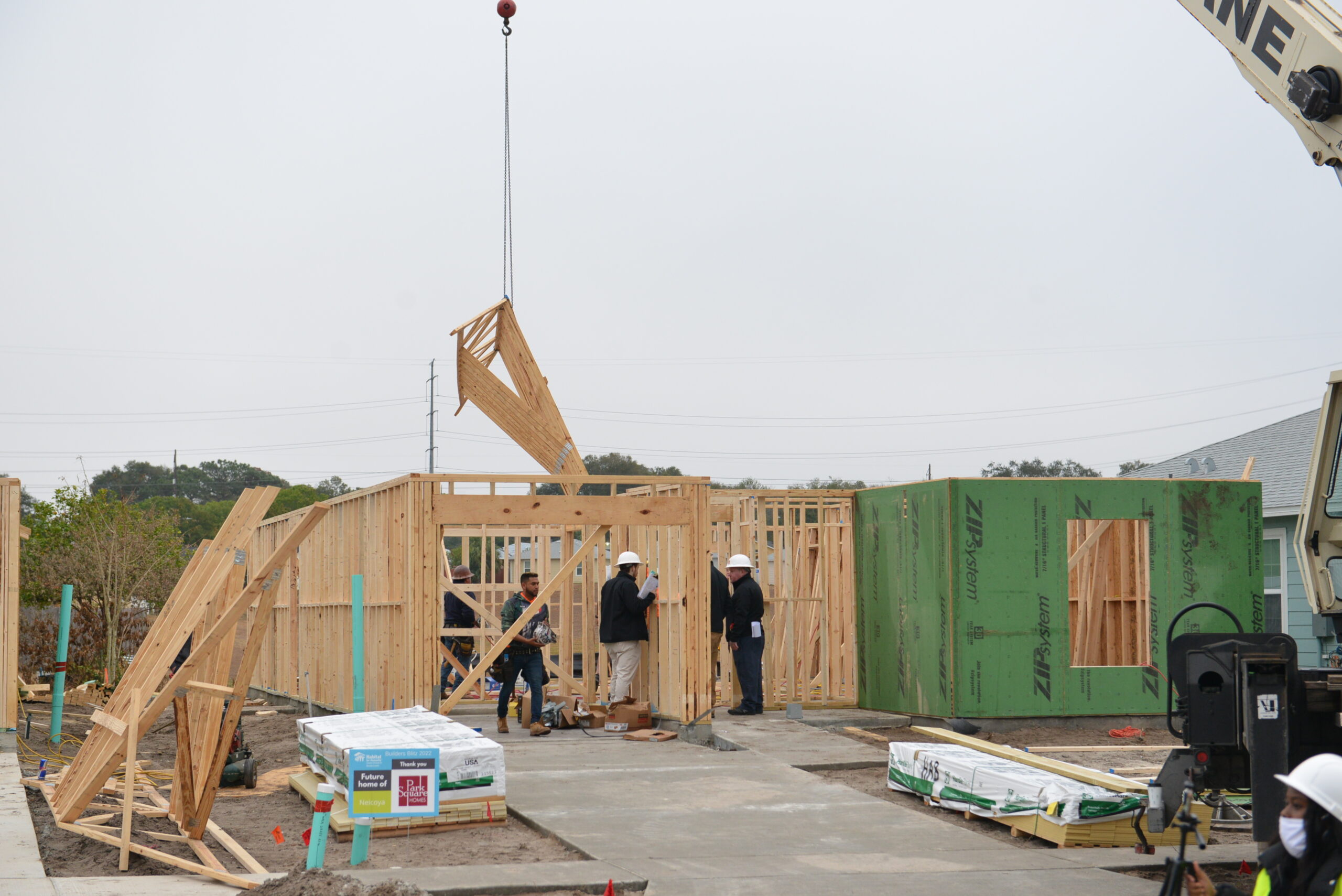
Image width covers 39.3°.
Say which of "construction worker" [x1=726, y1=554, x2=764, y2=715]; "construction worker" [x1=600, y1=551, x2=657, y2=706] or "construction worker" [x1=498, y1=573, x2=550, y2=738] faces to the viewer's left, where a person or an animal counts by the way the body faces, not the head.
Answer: "construction worker" [x1=726, y1=554, x2=764, y2=715]

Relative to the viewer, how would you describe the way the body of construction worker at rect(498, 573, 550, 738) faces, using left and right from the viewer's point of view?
facing the viewer and to the right of the viewer

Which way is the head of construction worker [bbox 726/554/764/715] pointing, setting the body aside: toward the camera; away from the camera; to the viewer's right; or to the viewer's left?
to the viewer's left

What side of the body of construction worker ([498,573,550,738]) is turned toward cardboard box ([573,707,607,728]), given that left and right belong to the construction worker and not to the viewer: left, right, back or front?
left

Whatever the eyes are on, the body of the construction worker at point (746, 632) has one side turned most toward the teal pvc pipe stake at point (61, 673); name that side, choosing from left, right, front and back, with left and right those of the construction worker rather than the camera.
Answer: front

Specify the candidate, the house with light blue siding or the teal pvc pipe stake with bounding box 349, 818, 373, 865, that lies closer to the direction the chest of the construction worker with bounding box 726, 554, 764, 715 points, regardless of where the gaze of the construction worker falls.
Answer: the teal pvc pipe stake

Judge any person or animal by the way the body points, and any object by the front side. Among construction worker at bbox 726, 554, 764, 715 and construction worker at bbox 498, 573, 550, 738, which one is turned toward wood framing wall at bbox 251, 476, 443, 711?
construction worker at bbox 726, 554, 764, 715

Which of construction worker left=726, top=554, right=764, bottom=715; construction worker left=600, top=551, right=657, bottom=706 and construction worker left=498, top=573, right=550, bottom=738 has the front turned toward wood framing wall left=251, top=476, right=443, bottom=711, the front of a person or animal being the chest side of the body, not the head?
construction worker left=726, top=554, right=764, bottom=715

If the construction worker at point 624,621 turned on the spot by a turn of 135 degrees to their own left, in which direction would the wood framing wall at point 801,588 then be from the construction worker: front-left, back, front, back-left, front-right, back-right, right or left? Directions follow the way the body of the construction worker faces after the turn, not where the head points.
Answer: back-right

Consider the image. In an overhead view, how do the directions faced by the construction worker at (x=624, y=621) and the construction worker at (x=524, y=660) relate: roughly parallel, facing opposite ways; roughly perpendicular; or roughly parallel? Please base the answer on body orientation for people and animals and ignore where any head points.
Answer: roughly perpendicular

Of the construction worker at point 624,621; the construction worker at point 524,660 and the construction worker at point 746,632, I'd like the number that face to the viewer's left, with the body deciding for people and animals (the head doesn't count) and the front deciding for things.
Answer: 1

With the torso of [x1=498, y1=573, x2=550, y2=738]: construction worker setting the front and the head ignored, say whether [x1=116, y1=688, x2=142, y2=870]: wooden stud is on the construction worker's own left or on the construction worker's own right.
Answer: on the construction worker's own right

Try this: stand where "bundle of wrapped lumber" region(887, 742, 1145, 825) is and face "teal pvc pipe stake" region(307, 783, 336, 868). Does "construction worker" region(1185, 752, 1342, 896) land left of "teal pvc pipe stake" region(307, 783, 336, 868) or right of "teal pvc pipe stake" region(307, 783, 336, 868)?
left

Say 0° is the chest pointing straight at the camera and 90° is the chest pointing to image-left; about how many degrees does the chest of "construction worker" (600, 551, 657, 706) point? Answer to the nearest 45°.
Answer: approximately 225°
